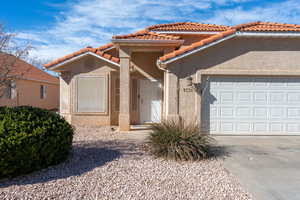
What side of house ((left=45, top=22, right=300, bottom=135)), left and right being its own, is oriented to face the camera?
front

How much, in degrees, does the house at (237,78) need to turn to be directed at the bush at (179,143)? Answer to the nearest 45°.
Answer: approximately 45° to its right

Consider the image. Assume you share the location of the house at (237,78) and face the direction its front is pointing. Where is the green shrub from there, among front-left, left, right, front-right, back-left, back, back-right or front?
front-right
